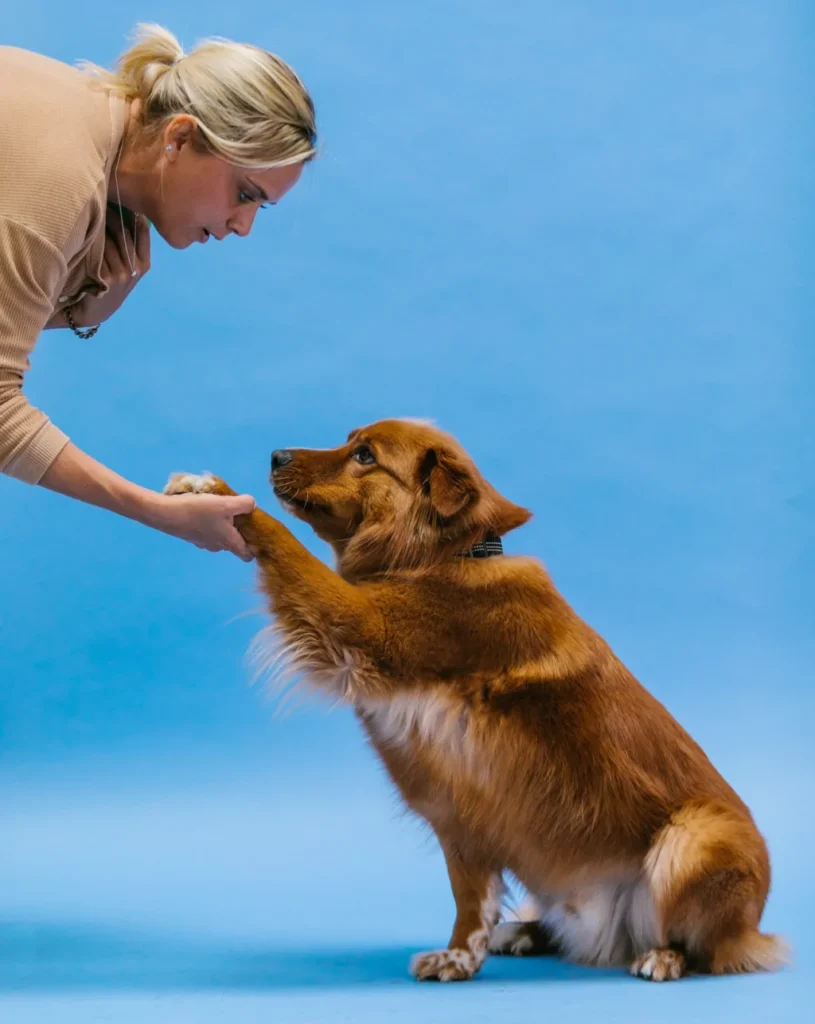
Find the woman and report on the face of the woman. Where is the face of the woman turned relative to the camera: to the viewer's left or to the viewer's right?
to the viewer's right

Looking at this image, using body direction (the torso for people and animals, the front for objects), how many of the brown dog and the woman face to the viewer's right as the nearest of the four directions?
1

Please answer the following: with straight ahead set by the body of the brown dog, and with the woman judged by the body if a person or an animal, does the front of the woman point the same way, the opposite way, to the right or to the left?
the opposite way

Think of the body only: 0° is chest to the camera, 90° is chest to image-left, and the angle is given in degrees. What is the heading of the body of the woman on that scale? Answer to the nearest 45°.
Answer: approximately 270°

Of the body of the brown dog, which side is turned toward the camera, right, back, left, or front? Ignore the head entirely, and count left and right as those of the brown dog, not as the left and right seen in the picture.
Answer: left
